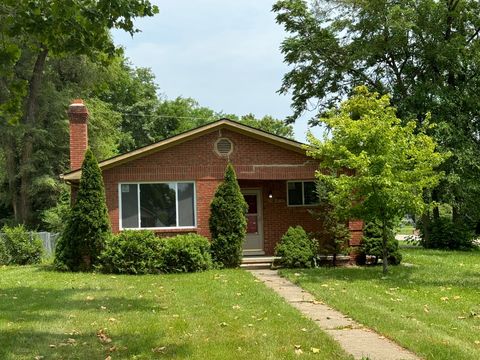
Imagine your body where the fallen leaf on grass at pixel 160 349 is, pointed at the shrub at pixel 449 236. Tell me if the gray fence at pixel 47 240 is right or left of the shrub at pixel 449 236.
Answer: left

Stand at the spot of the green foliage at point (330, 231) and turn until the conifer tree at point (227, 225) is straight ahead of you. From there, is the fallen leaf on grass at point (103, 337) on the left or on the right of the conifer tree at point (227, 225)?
left

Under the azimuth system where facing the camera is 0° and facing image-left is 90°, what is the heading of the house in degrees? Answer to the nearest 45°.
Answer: approximately 0°

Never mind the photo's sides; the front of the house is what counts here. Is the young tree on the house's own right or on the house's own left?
on the house's own left

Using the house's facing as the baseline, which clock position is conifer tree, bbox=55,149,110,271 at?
The conifer tree is roughly at 2 o'clock from the house.

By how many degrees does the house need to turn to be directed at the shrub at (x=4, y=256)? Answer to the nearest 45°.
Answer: approximately 90° to its right

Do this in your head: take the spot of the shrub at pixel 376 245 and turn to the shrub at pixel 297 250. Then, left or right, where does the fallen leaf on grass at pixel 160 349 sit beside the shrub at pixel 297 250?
left

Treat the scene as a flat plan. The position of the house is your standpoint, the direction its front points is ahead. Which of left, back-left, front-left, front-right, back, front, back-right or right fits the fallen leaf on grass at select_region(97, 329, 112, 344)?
front

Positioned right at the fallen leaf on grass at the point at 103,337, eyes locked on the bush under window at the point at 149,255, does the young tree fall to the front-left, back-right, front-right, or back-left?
front-right

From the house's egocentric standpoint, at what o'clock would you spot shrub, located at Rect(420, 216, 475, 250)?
The shrub is roughly at 8 o'clock from the house.

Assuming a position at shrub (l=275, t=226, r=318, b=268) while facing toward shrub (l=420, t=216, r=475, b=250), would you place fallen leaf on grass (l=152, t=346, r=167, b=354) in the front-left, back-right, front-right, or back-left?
back-right

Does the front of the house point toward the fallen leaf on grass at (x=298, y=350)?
yes

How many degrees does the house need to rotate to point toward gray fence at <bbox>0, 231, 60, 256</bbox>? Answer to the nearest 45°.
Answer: approximately 135° to its right

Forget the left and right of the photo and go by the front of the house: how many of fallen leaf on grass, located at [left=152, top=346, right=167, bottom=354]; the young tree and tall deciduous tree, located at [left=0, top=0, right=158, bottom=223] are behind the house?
0

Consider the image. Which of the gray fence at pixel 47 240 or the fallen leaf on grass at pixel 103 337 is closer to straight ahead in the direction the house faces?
the fallen leaf on grass

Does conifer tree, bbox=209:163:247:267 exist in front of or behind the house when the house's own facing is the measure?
in front
